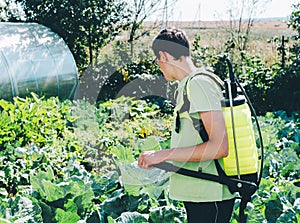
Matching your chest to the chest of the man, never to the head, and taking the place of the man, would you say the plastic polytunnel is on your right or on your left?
on your right

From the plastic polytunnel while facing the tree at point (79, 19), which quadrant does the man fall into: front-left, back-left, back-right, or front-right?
back-right

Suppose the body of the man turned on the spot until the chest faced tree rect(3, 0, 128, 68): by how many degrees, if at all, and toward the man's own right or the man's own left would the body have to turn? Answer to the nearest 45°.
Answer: approximately 90° to the man's own right

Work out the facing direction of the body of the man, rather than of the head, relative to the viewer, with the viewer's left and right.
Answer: facing to the left of the viewer

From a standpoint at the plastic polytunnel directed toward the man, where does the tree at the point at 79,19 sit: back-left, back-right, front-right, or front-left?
back-left
